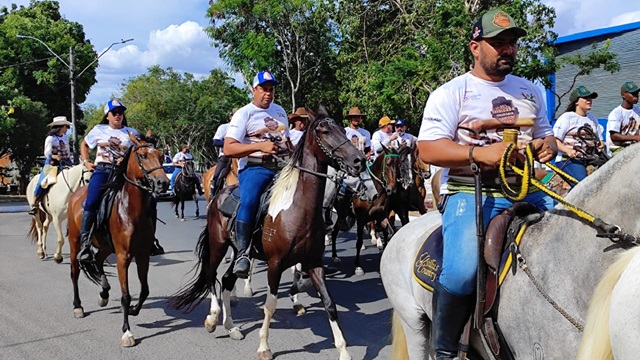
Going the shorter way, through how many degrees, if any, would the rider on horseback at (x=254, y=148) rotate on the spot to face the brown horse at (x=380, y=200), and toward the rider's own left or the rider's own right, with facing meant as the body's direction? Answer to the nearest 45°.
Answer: approximately 90° to the rider's own left

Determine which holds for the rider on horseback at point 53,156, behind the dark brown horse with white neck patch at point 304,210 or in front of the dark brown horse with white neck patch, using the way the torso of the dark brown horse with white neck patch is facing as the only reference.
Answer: behind

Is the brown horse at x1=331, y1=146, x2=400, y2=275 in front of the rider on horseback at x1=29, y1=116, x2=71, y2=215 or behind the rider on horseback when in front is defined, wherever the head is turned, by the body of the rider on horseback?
in front

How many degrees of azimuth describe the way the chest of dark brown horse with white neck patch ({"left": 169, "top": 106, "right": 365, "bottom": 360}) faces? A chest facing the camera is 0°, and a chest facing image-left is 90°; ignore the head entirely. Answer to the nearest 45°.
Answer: approximately 315°

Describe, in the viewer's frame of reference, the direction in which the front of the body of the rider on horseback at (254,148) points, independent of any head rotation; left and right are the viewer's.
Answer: facing the viewer and to the right of the viewer
